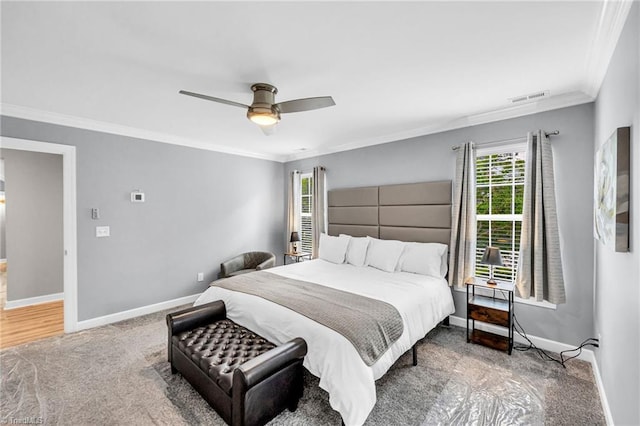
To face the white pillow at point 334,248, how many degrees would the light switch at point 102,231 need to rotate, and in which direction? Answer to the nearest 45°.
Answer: approximately 45° to its left

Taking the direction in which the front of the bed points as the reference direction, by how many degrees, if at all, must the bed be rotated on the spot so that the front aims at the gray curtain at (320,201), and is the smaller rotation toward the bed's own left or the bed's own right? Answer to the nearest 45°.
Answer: approximately 135° to the bed's own right

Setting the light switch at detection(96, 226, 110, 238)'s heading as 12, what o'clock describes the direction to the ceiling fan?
The ceiling fan is roughly at 11 o'clock from the light switch.

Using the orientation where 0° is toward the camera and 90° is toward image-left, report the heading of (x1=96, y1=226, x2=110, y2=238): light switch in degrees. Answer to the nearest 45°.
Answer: approximately 0°

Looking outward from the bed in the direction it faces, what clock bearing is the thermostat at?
The thermostat is roughly at 2 o'clock from the bed.

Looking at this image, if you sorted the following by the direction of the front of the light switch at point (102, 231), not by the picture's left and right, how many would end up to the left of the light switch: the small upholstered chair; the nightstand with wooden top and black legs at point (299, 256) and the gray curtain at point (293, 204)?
3

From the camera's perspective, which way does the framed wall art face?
to the viewer's left

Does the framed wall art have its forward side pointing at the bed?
yes

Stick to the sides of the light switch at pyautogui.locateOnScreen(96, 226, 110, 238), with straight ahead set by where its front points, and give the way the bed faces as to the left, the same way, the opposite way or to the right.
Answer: to the right
